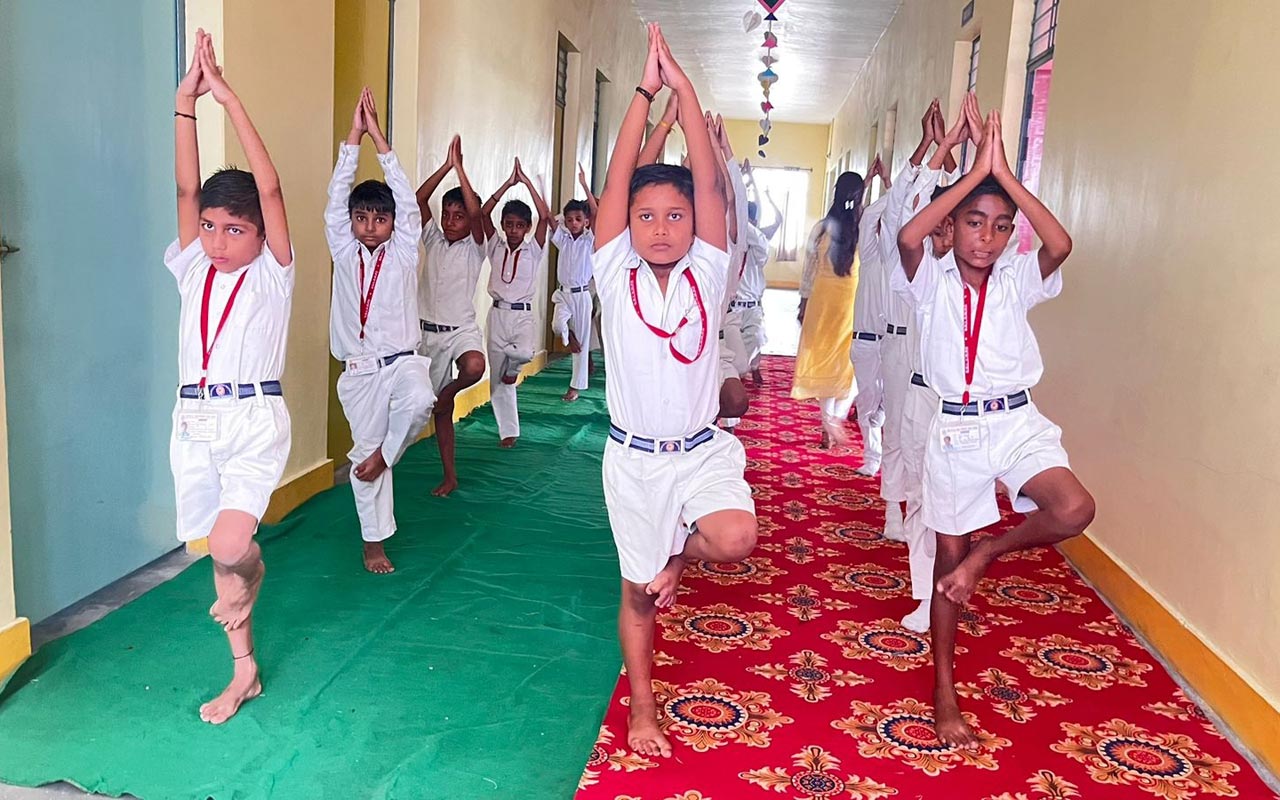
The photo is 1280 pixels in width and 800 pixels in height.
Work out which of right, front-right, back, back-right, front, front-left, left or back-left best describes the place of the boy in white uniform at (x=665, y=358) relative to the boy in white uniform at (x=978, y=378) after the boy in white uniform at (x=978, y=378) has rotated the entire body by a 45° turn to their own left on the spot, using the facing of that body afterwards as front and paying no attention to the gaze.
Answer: right

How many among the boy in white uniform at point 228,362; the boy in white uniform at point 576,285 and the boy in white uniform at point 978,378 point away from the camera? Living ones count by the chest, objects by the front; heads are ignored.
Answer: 0

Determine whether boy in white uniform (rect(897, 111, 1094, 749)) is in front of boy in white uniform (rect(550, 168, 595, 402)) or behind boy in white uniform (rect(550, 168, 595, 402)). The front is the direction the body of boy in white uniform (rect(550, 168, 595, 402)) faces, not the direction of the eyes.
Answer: in front

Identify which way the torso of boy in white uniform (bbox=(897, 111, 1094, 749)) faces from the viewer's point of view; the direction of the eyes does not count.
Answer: toward the camera

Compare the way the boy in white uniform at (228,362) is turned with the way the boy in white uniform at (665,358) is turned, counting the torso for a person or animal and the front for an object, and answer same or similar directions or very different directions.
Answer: same or similar directions

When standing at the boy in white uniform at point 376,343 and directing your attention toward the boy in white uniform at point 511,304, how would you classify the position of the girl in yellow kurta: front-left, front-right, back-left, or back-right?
front-right

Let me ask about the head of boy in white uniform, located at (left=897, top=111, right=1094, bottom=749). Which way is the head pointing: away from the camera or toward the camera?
toward the camera

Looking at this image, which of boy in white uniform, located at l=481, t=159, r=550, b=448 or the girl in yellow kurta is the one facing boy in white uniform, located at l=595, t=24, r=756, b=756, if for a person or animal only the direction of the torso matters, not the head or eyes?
boy in white uniform, located at l=481, t=159, r=550, b=448

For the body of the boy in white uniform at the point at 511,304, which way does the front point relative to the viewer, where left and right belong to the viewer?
facing the viewer

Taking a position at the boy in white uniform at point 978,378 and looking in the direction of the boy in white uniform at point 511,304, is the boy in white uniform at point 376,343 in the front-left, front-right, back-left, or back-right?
front-left

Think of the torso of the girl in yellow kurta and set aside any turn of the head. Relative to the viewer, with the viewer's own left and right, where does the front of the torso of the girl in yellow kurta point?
facing away from the viewer

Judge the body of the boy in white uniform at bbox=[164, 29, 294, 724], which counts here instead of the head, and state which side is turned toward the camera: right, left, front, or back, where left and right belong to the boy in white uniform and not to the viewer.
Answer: front

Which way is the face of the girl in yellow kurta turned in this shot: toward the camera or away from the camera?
away from the camera
